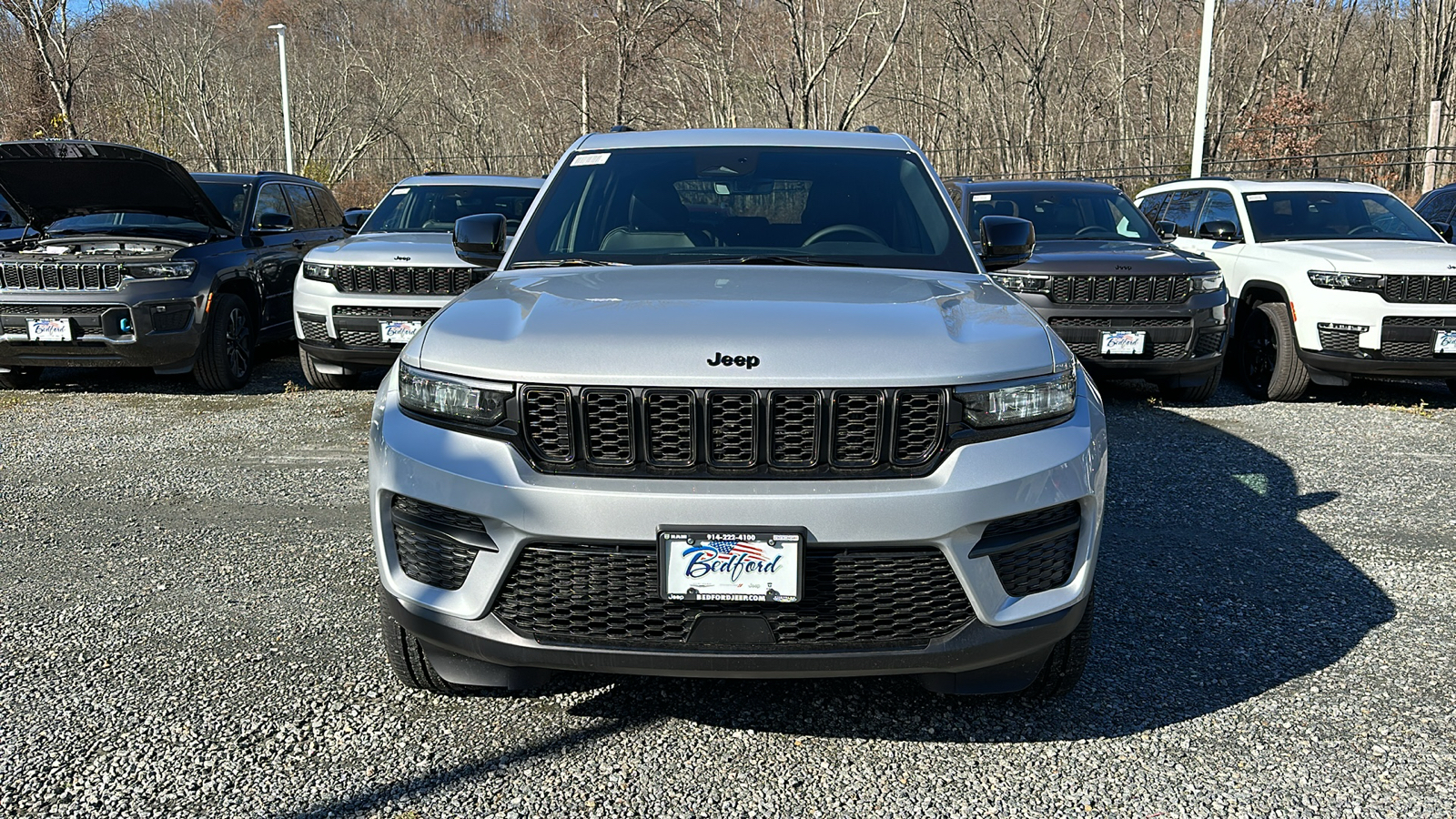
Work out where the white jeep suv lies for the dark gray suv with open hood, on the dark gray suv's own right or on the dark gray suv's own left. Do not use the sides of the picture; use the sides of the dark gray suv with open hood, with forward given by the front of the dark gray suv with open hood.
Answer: on the dark gray suv's own left

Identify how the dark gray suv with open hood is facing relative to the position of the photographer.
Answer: facing the viewer and to the left of the viewer

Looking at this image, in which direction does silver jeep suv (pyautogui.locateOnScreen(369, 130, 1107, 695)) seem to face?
toward the camera

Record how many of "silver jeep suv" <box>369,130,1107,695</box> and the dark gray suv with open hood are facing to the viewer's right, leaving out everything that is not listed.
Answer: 0

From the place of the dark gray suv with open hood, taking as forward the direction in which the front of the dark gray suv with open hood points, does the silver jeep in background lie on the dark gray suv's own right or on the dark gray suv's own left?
on the dark gray suv's own left

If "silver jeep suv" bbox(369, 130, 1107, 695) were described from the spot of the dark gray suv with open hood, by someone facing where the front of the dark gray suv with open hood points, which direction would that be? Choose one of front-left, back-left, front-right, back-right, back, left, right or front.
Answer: front-left

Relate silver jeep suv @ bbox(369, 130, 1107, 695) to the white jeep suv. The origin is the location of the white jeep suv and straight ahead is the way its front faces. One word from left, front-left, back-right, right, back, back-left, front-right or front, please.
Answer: front-right

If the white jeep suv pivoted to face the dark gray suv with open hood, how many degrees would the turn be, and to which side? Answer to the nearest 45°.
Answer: approximately 90° to its right

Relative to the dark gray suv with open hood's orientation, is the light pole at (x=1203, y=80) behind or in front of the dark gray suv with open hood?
behind

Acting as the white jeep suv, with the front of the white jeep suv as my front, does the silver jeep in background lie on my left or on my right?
on my right

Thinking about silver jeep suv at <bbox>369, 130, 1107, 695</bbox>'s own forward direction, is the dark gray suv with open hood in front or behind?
behind

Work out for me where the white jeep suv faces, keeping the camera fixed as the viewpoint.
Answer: facing the viewer and to the right of the viewer
